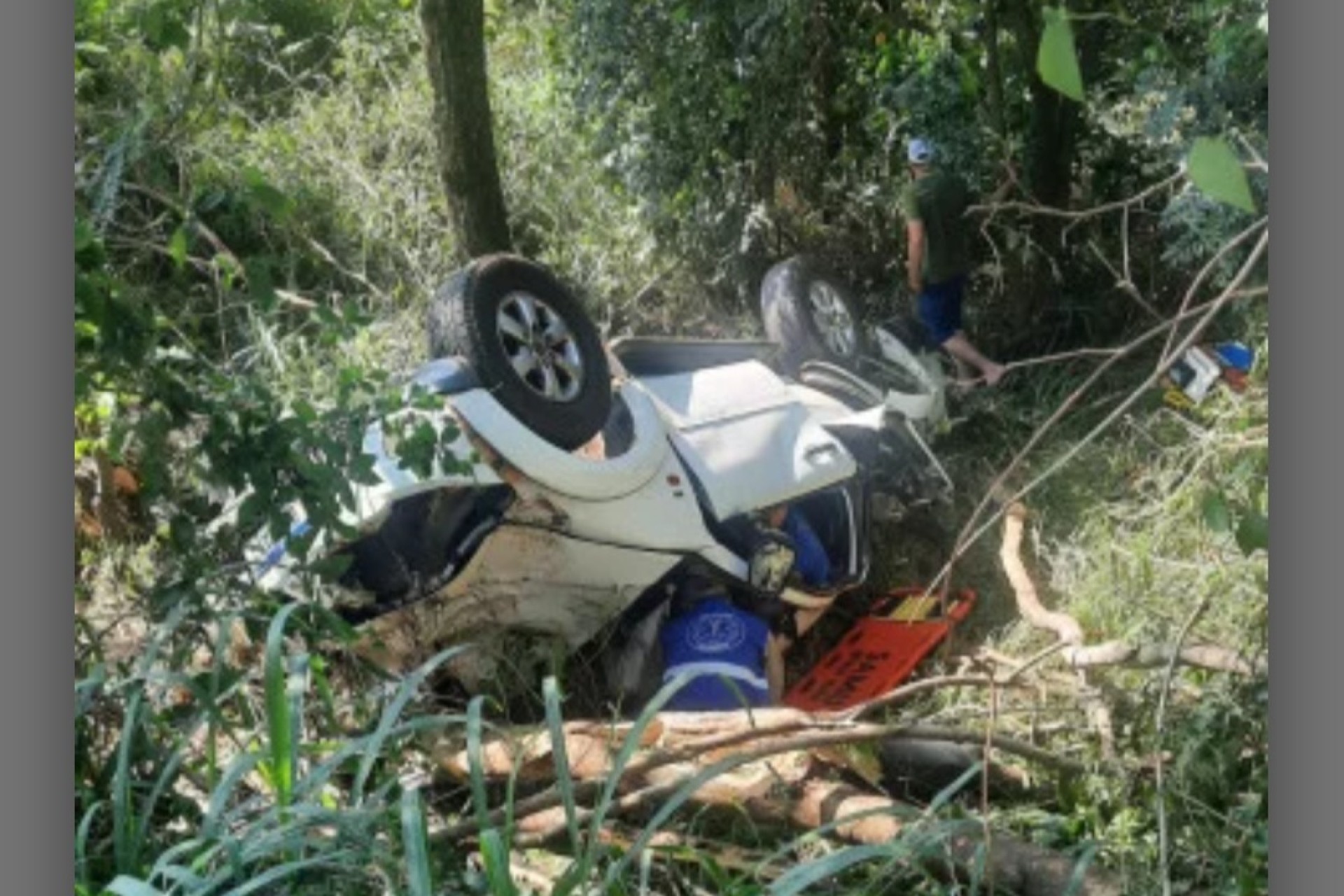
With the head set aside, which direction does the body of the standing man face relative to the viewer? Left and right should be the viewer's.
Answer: facing away from the viewer and to the left of the viewer

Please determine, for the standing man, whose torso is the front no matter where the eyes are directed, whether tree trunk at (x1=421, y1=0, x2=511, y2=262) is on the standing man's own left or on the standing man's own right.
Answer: on the standing man's own left

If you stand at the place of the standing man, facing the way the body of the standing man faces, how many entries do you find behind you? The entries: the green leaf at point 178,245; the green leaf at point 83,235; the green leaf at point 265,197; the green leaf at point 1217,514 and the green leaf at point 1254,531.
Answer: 2

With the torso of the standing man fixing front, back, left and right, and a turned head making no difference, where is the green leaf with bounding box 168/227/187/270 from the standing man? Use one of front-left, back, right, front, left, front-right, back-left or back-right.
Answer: front-left
